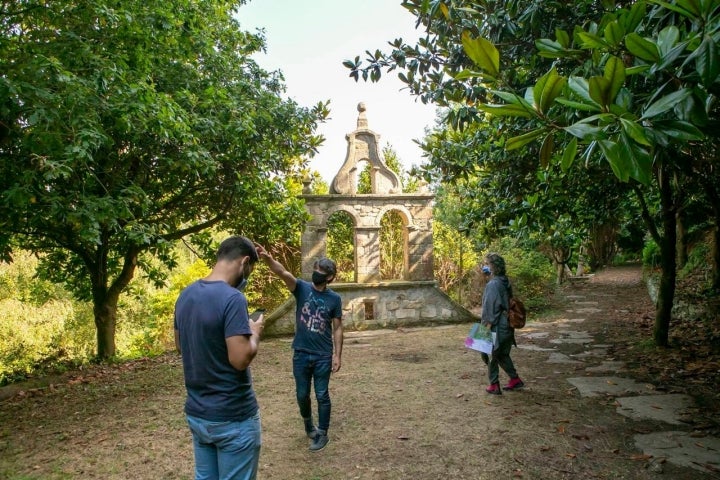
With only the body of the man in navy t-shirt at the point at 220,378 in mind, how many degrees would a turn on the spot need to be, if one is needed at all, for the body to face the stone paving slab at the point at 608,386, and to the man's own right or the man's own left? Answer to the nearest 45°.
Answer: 0° — they already face it

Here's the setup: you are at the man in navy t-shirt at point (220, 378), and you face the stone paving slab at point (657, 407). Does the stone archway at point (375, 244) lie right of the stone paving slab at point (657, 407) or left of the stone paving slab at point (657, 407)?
left

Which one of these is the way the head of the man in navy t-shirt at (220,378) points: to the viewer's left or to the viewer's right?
to the viewer's right

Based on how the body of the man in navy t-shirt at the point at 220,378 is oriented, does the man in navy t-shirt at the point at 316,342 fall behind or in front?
in front

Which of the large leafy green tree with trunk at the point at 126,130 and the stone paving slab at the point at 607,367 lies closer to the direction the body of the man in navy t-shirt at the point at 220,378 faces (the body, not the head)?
the stone paving slab

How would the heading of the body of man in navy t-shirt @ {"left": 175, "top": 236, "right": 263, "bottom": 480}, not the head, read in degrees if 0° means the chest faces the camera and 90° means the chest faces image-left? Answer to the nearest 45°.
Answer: approximately 225°

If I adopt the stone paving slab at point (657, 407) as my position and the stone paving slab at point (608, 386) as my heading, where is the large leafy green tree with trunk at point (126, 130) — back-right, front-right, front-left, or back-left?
front-left

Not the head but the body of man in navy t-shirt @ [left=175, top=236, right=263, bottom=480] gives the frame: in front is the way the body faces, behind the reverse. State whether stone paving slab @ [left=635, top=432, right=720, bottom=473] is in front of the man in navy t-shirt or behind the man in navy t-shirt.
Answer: in front

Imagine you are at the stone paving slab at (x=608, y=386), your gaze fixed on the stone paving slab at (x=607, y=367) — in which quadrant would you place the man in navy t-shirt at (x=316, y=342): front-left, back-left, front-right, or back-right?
back-left

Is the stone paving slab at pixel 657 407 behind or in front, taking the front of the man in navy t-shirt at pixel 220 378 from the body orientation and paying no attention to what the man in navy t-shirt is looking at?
in front
